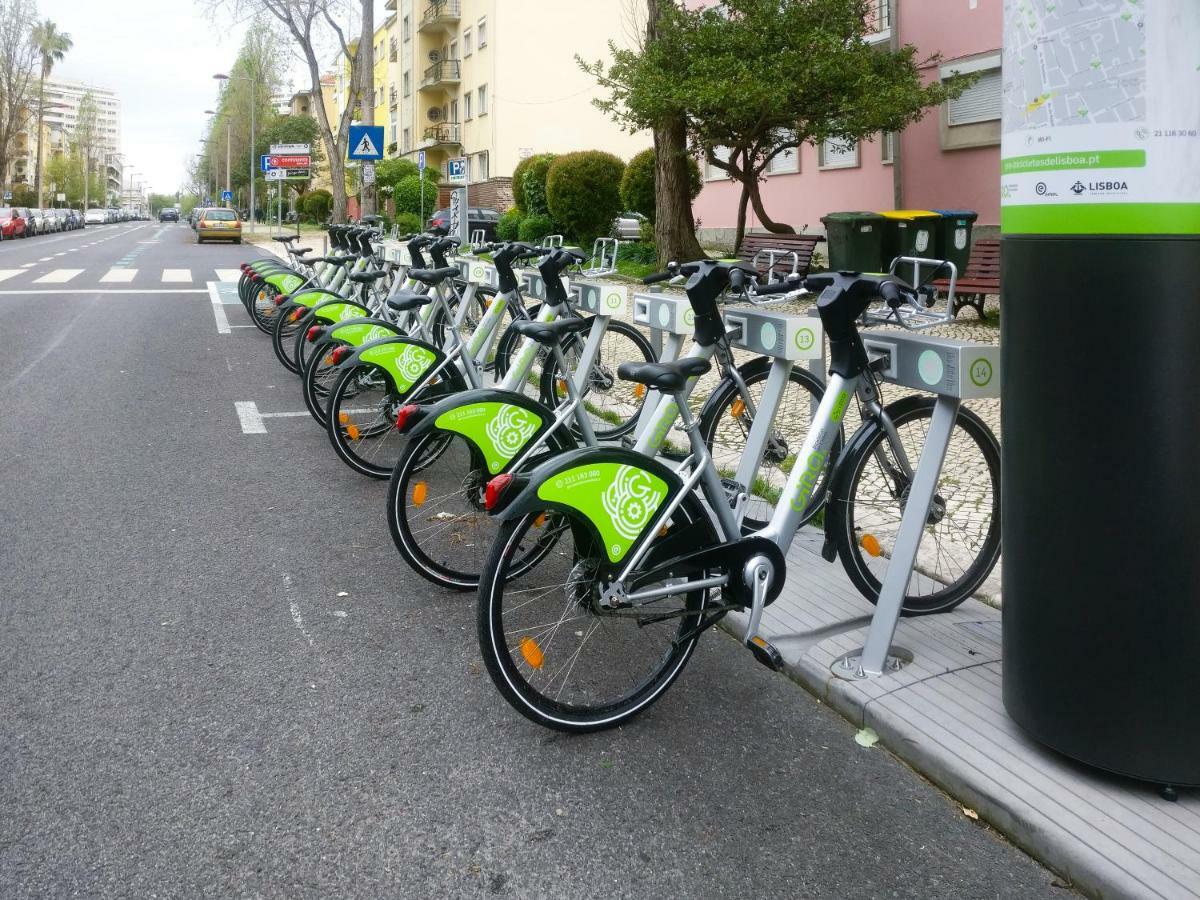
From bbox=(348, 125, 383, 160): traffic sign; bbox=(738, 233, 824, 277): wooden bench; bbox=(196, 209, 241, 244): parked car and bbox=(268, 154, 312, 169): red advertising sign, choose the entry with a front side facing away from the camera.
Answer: the parked car

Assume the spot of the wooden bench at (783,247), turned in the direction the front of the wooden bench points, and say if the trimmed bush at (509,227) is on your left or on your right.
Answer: on your right

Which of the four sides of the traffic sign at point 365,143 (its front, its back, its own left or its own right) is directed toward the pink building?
left

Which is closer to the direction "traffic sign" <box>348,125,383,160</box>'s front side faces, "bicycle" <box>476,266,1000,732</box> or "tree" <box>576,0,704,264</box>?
the bicycle

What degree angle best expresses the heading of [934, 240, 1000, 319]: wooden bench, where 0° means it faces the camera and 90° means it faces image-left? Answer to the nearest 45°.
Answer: approximately 45°

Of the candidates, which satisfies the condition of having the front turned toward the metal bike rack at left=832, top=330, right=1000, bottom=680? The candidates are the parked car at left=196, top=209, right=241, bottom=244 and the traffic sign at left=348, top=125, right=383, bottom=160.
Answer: the traffic sign

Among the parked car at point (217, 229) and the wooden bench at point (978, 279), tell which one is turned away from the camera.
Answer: the parked car

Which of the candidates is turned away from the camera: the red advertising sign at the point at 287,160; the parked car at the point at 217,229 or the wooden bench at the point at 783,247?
the parked car

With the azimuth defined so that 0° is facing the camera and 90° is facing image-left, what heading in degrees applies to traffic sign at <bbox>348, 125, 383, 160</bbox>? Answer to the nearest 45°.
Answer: approximately 0°

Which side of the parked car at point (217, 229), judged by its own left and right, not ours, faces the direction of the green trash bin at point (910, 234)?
back

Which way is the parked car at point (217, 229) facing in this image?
away from the camera
